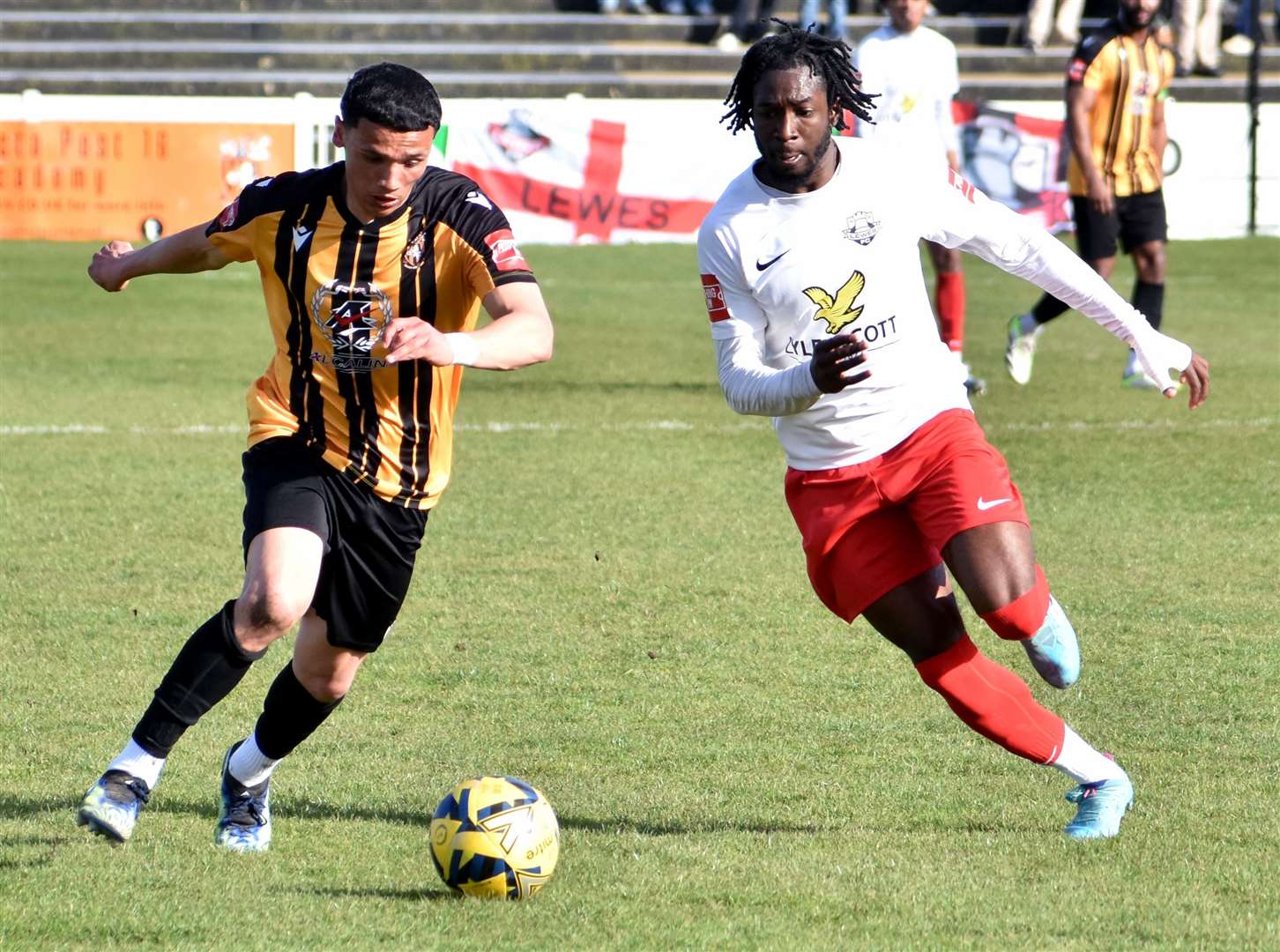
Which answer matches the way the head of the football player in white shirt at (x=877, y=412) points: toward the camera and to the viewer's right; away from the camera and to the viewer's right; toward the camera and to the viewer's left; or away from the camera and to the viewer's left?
toward the camera and to the viewer's left

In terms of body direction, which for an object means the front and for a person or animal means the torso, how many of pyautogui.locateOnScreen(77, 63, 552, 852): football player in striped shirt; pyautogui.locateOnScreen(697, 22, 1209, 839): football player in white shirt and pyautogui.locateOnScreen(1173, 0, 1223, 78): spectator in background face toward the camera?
3

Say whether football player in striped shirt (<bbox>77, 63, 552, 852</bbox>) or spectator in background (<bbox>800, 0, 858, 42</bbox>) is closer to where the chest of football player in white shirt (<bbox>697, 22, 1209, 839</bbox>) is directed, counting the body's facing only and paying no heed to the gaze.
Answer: the football player in striped shirt

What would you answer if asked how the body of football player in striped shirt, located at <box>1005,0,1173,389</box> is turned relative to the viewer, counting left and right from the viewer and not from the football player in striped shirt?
facing the viewer and to the right of the viewer

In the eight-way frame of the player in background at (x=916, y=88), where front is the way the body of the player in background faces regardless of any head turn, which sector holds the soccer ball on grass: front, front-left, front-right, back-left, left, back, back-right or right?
front

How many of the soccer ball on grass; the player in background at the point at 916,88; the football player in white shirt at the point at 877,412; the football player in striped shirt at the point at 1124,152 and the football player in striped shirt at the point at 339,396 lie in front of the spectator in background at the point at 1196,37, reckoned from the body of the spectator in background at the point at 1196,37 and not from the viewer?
5

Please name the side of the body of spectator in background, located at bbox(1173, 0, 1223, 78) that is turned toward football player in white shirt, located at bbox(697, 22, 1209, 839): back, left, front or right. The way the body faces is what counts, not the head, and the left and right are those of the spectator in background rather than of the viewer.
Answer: front

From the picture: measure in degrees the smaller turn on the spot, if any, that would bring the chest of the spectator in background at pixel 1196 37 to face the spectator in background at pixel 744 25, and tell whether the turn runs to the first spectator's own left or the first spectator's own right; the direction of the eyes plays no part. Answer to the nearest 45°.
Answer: approximately 90° to the first spectator's own right

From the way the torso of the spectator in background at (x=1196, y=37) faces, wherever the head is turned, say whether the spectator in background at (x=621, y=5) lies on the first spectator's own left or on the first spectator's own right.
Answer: on the first spectator's own right

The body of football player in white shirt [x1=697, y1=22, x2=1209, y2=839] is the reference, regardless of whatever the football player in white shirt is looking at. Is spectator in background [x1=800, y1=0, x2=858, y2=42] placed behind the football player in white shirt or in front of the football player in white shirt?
behind

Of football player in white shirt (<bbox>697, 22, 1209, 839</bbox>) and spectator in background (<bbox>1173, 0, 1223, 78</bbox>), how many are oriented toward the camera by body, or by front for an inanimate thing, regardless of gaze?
2

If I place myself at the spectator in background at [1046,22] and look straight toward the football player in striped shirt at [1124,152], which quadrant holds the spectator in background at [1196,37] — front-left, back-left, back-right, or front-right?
front-left

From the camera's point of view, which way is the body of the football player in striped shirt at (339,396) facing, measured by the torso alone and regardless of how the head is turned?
toward the camera

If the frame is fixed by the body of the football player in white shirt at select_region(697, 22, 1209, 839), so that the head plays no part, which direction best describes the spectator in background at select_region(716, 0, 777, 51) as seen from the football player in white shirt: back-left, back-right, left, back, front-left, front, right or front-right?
back

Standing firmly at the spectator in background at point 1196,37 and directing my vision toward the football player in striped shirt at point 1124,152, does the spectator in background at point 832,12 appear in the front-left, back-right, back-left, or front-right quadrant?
front-right

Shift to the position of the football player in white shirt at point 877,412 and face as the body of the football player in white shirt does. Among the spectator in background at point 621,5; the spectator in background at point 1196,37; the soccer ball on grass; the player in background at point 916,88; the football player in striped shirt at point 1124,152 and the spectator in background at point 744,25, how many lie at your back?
5

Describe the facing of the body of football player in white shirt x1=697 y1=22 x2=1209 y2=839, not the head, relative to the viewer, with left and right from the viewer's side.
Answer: facing the viewer
